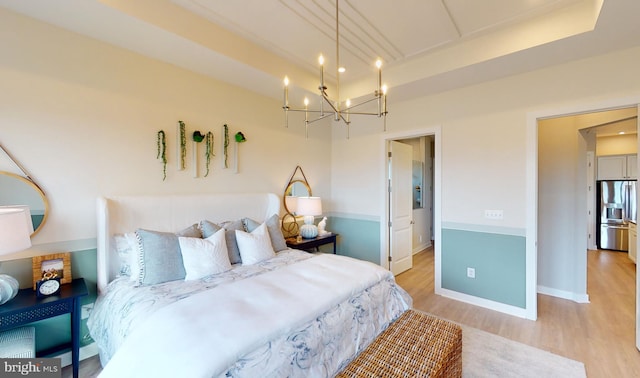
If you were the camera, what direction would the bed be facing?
facing the viewer and to the right of the viewer

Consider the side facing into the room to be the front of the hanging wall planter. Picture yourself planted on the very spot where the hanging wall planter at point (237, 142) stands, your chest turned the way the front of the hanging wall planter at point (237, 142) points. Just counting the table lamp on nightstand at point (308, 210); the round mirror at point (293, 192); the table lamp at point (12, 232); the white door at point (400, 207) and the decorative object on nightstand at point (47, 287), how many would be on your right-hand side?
2

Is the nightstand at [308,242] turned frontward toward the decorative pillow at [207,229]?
no

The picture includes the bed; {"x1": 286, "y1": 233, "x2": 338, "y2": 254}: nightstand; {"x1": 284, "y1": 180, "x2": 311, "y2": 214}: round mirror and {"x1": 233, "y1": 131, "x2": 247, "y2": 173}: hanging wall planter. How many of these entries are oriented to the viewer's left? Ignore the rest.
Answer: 0

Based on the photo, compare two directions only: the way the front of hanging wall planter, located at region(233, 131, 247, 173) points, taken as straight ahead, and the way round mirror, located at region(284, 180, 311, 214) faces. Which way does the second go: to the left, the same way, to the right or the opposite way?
the same way

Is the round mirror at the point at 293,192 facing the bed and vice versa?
no

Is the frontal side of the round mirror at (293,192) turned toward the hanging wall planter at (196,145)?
no

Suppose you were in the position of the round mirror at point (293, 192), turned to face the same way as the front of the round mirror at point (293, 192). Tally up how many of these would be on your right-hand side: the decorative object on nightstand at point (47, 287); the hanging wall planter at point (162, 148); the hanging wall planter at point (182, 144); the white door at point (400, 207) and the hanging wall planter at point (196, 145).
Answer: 4

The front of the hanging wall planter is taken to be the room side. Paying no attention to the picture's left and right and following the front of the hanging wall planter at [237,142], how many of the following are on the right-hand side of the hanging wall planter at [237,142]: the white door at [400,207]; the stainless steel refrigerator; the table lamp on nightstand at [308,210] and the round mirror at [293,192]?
0

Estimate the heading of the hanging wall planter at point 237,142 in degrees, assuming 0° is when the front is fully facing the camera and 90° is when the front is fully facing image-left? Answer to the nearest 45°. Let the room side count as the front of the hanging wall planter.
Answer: approximately 315°

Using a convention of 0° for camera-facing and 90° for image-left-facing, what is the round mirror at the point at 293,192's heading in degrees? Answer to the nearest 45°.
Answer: approximately 315°

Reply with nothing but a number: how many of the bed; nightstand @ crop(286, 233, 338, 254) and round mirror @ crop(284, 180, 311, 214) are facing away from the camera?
0

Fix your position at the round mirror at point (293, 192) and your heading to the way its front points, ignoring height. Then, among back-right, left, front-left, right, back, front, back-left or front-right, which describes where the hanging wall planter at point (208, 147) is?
right

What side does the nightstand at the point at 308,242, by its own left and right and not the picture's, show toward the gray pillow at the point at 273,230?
right

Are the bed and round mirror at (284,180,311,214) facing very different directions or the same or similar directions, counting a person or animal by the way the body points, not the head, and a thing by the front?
same or similar directions

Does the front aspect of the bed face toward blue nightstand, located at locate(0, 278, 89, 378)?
no

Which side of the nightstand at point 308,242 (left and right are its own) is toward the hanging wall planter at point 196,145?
right

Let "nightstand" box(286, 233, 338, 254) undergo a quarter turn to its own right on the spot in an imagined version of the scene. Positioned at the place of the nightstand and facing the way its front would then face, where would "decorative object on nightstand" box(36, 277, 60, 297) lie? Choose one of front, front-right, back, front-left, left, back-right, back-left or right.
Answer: front

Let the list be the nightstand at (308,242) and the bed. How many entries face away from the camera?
0

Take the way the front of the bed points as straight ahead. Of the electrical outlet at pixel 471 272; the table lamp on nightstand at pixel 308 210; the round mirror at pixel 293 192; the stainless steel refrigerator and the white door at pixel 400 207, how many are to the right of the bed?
0

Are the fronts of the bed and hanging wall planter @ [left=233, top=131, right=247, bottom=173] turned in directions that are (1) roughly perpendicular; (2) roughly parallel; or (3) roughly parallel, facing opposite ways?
roughly parallel

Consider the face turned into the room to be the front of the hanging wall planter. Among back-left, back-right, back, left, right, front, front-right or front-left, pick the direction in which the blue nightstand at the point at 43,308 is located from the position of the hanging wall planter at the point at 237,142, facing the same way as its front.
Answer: right
